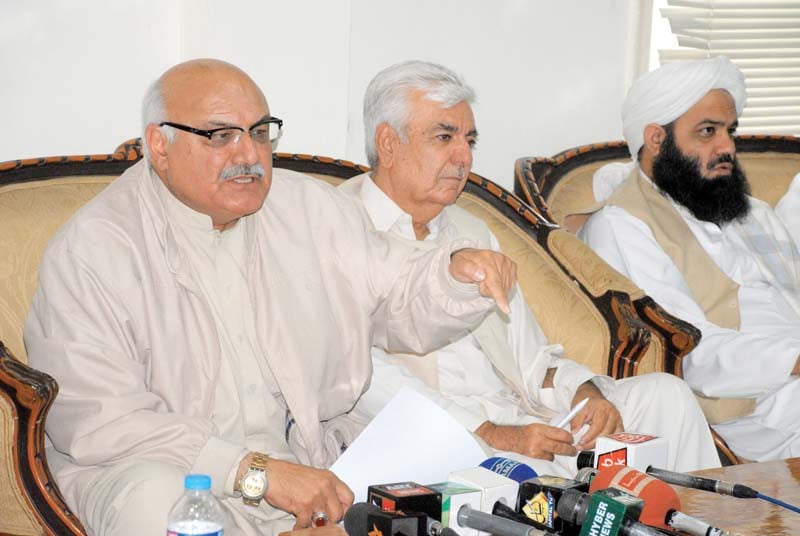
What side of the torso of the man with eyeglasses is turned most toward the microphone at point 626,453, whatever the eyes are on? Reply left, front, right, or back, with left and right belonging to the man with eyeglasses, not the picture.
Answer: front

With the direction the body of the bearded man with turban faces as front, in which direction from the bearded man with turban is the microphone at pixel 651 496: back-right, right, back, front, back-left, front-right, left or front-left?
front-right

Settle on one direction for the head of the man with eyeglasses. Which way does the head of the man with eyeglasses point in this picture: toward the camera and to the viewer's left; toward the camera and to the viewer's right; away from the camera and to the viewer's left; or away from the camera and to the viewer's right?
toward the camera and to the viewer's right

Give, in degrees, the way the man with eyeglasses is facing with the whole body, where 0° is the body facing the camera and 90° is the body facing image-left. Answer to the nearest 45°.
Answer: approximately 315°

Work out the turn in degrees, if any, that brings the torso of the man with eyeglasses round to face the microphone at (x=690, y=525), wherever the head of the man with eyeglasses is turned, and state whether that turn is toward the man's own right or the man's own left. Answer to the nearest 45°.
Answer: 0° — they already face it

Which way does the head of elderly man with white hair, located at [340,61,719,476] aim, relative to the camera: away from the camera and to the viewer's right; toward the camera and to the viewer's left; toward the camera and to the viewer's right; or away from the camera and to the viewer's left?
toward the camera and to the viewer's right

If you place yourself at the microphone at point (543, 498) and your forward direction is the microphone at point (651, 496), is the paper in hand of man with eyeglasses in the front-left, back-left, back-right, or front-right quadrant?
back-left

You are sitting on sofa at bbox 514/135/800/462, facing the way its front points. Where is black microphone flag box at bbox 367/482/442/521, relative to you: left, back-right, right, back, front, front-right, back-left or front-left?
front-right

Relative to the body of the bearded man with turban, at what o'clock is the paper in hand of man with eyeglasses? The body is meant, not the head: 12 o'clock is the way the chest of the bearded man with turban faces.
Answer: The paper in hand of man with eyeglasses is roughly at 2 o'clock from the bearded man with turban.

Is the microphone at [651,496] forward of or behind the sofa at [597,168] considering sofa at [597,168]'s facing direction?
forward

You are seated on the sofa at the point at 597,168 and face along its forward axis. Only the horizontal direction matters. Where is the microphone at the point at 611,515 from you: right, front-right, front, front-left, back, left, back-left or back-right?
front-right

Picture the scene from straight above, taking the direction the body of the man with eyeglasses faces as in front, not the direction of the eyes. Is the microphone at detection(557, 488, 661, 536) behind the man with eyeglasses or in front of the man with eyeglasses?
in front
